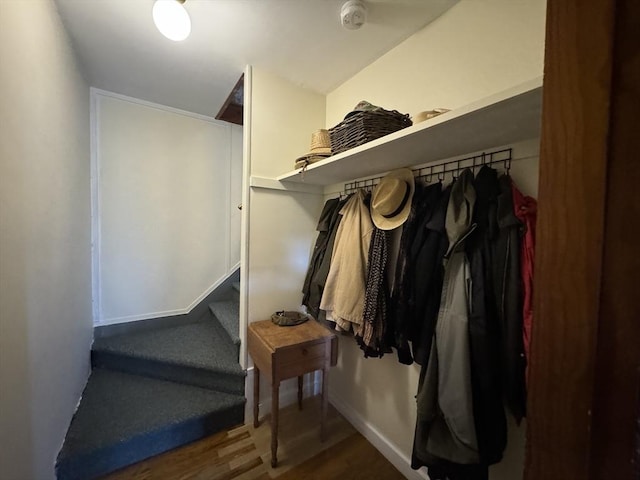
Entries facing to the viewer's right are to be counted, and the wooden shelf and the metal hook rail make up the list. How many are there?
0

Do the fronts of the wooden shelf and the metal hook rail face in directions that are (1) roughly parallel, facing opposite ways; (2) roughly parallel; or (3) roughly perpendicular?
roughly parallel

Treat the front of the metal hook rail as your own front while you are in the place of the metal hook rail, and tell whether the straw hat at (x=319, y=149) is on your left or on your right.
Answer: on your right

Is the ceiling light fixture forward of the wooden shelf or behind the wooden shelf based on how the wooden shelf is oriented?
forward

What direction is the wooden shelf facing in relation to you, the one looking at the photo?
facing the viewer and to the left of the viewer

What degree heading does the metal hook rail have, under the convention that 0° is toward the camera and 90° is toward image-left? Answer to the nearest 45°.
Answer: approximately 45°

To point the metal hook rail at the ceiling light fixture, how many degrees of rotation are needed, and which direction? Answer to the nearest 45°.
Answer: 0° — it already faces it
